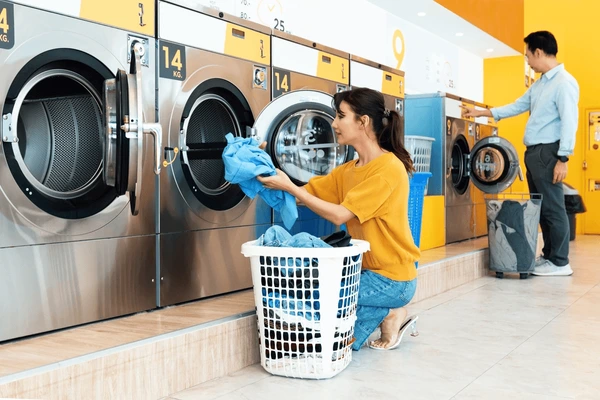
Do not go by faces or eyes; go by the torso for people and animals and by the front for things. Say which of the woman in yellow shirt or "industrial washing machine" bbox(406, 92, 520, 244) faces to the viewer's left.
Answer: the woman in yellow shirt

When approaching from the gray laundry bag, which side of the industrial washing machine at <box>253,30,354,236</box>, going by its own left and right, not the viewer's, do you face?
left

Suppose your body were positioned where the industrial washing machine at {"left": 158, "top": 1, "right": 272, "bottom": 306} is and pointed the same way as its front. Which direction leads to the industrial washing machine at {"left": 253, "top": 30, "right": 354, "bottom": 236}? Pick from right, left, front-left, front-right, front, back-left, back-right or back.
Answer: left

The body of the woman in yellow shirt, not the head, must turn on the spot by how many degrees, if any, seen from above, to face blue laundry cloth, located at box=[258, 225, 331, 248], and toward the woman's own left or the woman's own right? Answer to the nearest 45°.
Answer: approximately 45° to the woman's own left

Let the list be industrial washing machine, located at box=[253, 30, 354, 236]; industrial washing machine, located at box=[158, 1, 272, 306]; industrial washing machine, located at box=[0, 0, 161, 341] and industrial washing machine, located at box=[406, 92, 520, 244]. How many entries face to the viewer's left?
0

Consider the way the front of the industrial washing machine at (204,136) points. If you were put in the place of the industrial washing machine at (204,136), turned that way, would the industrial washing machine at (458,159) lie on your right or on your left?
on your left

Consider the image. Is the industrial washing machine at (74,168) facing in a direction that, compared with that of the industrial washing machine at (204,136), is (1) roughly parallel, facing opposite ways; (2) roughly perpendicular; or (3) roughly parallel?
roughly parallel

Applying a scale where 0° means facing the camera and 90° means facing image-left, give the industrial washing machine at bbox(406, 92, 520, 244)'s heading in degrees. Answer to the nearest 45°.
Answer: approximately 315°

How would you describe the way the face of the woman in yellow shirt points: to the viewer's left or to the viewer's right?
to the viewer's left

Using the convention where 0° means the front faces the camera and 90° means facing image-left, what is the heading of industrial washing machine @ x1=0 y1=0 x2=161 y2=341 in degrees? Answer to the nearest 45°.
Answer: approximately 315°

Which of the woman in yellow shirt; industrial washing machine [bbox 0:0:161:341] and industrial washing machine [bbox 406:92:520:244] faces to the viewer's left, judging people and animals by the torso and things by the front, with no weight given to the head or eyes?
the woman in yellow shirt

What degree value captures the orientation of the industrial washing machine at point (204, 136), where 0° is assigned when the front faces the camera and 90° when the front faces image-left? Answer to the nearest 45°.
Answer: approximately 315°

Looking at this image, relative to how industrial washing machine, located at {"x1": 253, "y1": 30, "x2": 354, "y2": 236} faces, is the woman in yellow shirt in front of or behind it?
in front

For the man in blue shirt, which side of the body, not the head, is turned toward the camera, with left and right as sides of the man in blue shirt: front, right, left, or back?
left

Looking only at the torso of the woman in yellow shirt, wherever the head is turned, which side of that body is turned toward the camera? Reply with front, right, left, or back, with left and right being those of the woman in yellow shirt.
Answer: left

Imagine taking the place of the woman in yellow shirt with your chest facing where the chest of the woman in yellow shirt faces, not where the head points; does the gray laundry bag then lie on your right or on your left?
on your right

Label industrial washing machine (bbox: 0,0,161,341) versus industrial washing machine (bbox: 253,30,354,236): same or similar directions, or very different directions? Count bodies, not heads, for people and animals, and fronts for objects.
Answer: same or similar directions

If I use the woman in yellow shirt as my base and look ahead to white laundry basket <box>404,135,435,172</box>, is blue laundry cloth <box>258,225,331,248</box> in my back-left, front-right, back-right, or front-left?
back-left

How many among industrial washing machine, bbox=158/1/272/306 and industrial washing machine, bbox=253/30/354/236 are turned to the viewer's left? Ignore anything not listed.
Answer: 0
